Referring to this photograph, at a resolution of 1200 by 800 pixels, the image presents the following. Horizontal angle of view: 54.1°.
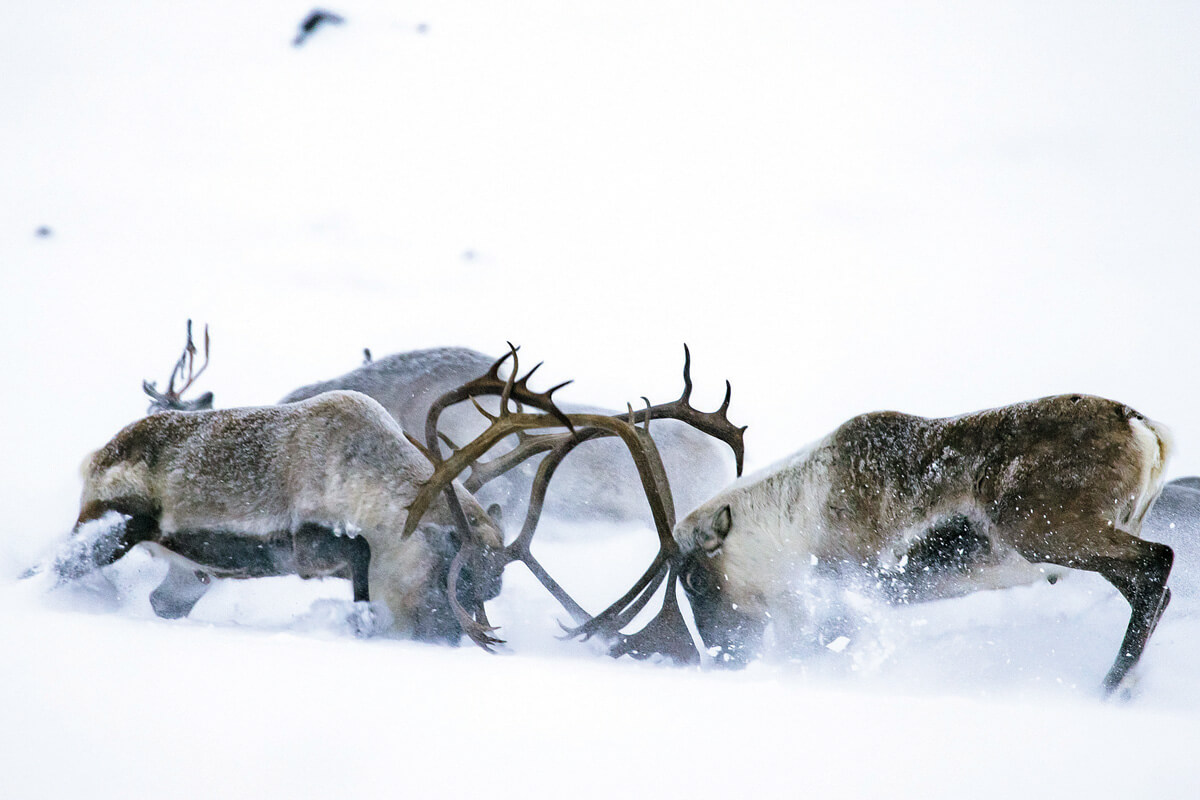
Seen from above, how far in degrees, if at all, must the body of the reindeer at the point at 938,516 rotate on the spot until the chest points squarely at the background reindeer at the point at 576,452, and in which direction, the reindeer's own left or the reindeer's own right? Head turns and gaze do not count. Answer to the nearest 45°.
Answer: approximately 45° to the reindeer's own right

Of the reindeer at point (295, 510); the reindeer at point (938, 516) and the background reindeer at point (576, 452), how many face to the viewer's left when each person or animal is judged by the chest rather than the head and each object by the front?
2

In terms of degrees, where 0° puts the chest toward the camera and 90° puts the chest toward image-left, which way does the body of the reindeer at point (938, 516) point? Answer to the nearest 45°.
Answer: approximately 90°

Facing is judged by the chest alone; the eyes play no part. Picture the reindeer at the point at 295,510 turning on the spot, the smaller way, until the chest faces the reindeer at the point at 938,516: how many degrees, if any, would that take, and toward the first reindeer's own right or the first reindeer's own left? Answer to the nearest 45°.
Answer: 0° — it already faces it

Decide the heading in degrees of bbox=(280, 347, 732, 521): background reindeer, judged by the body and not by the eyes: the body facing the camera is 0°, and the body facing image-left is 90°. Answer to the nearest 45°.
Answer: approximately 90°

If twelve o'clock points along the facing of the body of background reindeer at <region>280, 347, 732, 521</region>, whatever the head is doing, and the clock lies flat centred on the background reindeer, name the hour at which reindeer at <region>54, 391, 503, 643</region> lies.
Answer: The reindeer is roughly at 10 o'clock from the background reindeer.

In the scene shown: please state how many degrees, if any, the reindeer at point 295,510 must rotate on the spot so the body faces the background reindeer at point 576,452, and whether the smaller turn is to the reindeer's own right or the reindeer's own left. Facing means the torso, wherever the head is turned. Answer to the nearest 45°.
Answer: approximately 45° to the reindeer's own left

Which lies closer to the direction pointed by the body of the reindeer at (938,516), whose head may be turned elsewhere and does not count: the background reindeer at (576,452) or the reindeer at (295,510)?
the reindeer

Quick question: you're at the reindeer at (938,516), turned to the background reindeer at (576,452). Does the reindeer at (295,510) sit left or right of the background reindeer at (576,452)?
left

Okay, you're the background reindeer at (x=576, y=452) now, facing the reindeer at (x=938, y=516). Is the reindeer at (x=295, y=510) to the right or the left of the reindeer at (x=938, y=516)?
right

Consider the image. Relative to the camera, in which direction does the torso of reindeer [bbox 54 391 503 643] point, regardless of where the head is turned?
to the viewer's right

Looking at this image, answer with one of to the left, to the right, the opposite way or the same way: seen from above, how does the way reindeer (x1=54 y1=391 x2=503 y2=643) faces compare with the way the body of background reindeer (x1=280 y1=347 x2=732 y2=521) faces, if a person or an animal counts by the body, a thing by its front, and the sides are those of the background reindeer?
the opposite way
